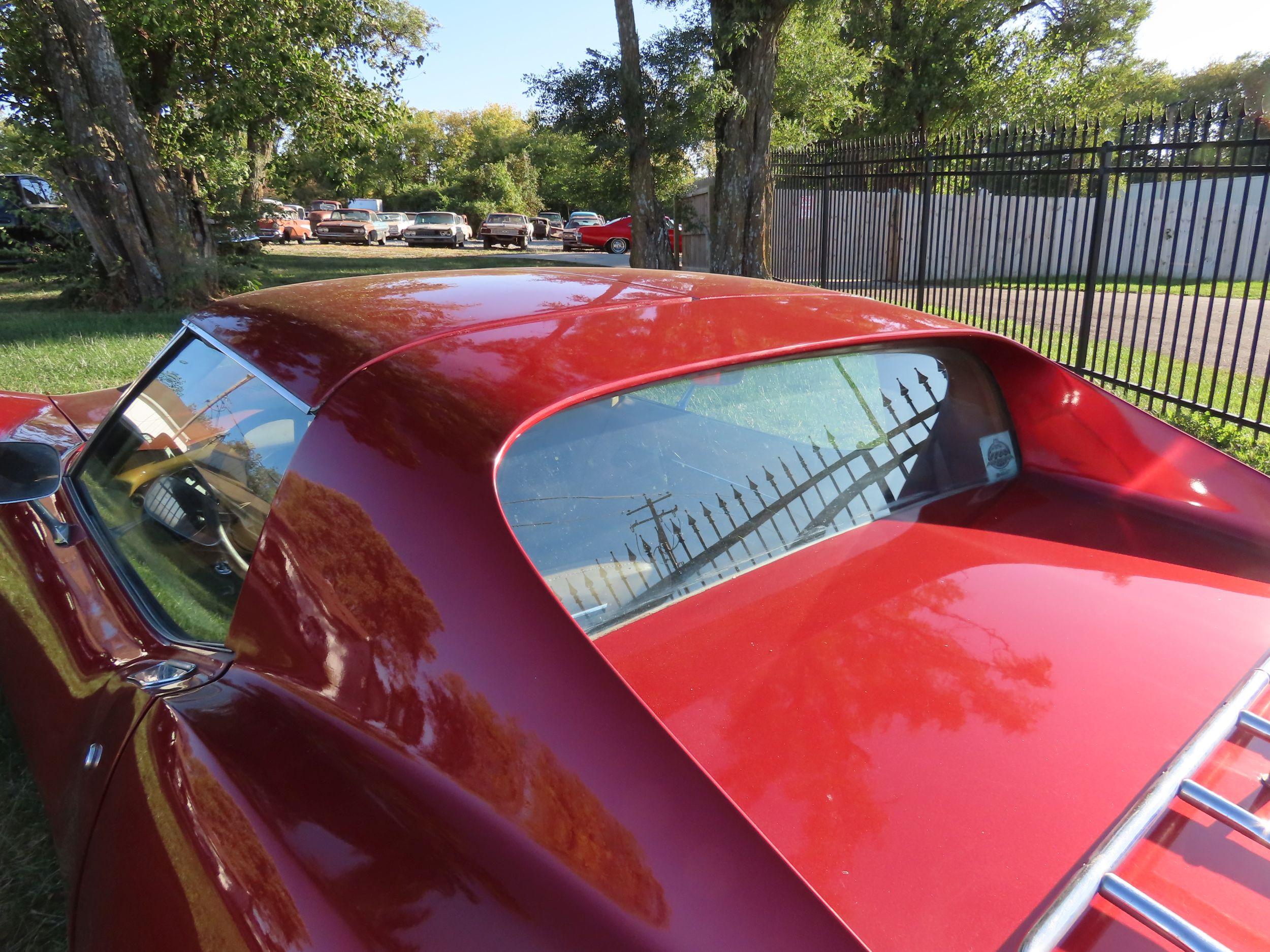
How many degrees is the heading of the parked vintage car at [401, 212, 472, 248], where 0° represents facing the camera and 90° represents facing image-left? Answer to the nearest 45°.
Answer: approximately 45°

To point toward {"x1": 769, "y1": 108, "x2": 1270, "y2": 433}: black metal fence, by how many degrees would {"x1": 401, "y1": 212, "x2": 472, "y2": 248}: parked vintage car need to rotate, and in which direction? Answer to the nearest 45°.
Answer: approximately 45° to its left

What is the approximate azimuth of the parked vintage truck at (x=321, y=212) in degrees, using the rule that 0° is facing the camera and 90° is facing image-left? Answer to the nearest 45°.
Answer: approximately 45°

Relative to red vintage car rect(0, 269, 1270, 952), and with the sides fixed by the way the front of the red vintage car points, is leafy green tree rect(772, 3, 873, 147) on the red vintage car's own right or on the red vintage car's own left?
on the red vintage car's own right

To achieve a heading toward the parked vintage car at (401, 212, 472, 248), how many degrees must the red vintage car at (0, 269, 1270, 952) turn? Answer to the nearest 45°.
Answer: approximately 45° to its right

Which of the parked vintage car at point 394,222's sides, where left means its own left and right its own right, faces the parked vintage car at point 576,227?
left
